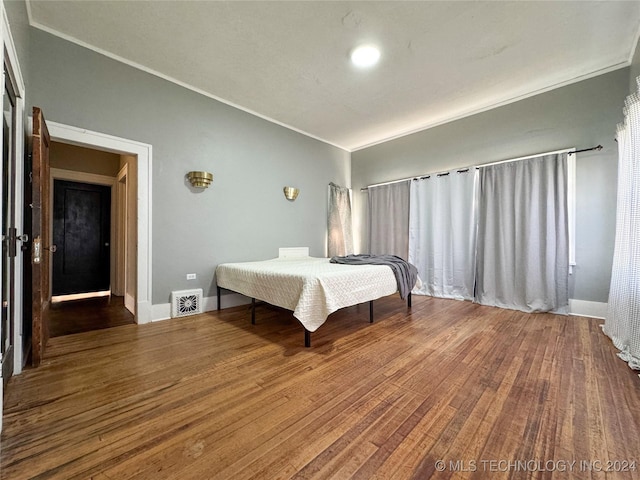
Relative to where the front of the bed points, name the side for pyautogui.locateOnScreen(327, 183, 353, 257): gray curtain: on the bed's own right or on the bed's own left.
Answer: on the bed's own left

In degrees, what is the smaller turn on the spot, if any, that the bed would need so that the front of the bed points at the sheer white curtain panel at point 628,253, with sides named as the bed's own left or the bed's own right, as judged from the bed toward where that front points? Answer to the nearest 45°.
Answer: approximately 45° to the bed's own left

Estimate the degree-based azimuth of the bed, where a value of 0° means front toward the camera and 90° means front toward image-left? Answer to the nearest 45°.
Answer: approximately 315°

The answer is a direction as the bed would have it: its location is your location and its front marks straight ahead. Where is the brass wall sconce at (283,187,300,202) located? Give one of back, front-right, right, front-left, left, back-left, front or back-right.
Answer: back-left

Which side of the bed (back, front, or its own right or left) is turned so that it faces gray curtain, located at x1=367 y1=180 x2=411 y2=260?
left

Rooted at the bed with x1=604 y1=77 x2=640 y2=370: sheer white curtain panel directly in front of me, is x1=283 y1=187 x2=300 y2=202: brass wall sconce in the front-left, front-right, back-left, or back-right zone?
back-left
